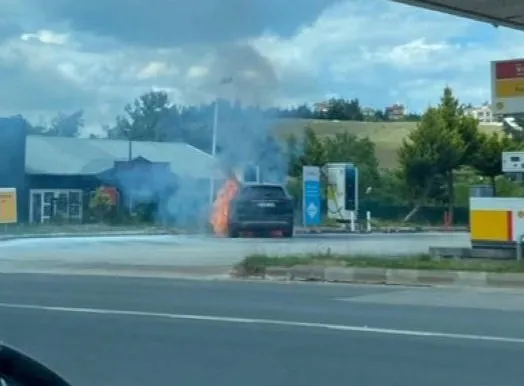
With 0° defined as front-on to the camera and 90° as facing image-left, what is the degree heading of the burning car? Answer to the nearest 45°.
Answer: approximately 180°

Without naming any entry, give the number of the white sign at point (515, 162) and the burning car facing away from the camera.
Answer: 1

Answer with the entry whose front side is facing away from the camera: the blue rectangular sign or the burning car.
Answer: the burning car

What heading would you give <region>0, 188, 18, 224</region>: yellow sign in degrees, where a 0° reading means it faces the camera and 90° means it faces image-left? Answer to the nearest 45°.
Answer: approximately 0°

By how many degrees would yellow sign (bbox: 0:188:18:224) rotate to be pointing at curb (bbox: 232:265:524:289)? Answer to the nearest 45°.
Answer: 0° — it already faces it

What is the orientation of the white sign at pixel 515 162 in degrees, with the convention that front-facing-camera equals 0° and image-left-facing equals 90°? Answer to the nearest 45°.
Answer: approximately 0°

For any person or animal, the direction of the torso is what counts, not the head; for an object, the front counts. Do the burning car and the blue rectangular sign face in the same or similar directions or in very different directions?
very different directions

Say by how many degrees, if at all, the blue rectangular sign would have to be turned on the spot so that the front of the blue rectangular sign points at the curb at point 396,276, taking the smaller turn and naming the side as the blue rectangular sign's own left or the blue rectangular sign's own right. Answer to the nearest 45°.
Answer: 0° — it already faces it

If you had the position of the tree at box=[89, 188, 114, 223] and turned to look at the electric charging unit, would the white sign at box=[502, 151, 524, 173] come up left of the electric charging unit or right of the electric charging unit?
right

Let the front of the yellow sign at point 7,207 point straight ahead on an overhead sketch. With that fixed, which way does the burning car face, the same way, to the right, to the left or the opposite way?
the opposite way

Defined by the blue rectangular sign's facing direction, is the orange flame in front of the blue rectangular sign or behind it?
in front

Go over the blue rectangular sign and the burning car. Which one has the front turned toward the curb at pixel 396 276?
the blue rectangular sign

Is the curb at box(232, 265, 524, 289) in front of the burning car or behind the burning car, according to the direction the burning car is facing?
behind
